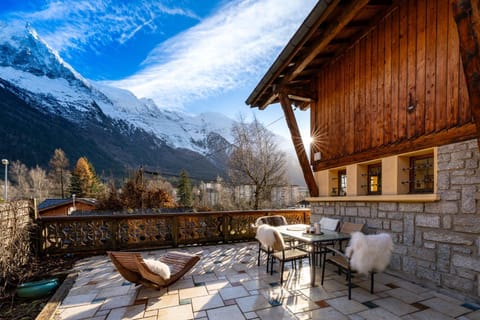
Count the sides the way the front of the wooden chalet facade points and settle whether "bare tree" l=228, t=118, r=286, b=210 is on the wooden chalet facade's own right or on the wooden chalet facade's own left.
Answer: on the wooden chalet facade's own right

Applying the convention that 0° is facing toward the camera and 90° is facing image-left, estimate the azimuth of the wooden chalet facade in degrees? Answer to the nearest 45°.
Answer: approximately 45°

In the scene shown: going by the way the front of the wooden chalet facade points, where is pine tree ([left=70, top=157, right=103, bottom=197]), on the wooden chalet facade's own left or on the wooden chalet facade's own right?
on the wooden chalet facade's own right

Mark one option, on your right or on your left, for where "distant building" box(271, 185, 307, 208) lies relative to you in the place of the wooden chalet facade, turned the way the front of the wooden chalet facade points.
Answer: on your right

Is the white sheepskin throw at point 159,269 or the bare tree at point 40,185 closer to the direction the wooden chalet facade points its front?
the white sheepskin throw

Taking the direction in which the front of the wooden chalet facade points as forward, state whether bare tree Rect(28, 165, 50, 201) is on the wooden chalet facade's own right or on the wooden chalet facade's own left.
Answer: on the wooden chalet facade's own right
